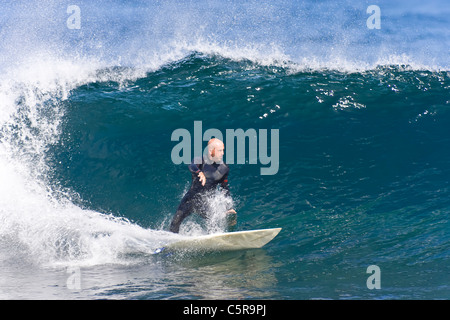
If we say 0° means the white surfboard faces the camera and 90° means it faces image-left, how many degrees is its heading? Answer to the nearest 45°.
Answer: approximately 270°

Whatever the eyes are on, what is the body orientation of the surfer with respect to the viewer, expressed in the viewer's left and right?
facing the viewer and to the right of the viewer
